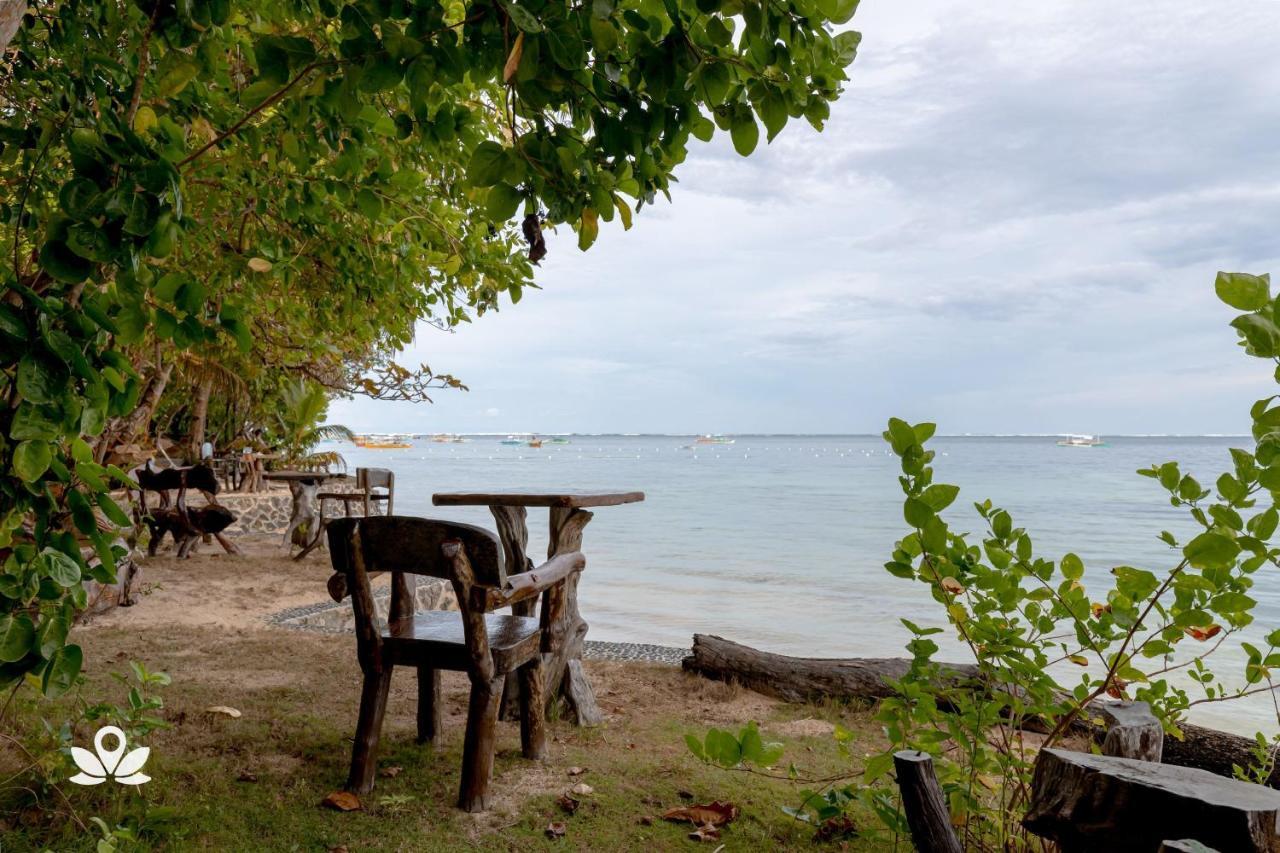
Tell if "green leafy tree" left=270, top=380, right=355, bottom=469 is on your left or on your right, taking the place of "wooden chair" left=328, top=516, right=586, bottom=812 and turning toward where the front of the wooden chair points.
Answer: on your left

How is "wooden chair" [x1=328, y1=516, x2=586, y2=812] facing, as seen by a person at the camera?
facing away from the viewer and to the right of the viewer

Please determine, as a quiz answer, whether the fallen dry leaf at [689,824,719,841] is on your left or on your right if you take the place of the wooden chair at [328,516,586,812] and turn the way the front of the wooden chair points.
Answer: on your right

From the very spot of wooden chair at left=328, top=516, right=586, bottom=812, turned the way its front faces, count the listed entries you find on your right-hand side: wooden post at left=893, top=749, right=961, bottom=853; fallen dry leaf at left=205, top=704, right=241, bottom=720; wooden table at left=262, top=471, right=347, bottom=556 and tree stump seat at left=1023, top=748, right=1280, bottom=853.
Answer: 2

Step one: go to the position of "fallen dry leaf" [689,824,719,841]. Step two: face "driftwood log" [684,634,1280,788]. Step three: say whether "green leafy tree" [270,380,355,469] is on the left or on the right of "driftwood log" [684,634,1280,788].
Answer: left

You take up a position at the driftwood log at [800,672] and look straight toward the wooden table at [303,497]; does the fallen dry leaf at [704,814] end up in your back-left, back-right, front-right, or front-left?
back-left

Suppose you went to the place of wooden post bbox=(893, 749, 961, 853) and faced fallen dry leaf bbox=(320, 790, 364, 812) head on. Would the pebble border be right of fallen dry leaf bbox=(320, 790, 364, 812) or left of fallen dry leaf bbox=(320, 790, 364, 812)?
right
